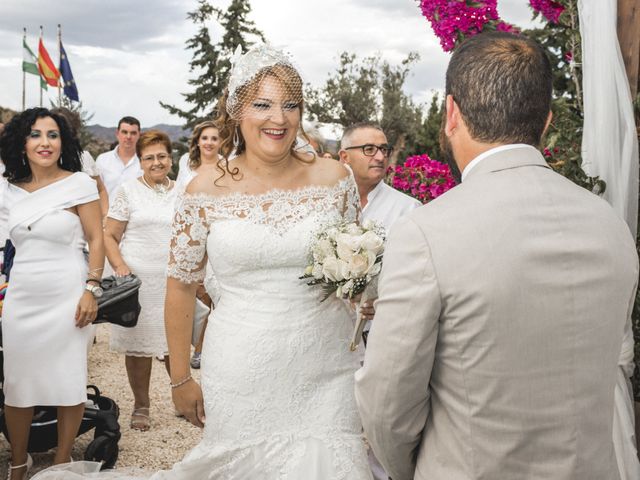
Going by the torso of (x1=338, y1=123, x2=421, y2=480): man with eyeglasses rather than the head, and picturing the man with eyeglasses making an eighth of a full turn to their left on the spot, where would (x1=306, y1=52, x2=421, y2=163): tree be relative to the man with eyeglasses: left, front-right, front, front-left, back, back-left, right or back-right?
left

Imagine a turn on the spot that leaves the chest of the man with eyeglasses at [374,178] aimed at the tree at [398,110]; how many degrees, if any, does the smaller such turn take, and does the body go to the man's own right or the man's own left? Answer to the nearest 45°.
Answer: approximately 135° to the man's own left

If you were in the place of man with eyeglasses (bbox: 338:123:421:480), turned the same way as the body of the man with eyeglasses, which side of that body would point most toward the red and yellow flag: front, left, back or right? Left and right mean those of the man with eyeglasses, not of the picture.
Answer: back

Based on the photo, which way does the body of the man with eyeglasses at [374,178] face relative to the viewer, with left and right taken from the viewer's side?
facing the viewer and to the right of the viewer

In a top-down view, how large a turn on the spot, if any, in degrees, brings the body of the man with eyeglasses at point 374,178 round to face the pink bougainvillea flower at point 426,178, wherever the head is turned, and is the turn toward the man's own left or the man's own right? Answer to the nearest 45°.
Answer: approximately 90° to the man's own left

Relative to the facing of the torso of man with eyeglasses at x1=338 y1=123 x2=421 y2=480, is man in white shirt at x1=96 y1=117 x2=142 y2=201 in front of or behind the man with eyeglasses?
behind

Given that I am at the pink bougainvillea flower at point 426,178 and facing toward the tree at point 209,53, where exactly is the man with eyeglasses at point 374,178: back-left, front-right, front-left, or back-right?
back-left
